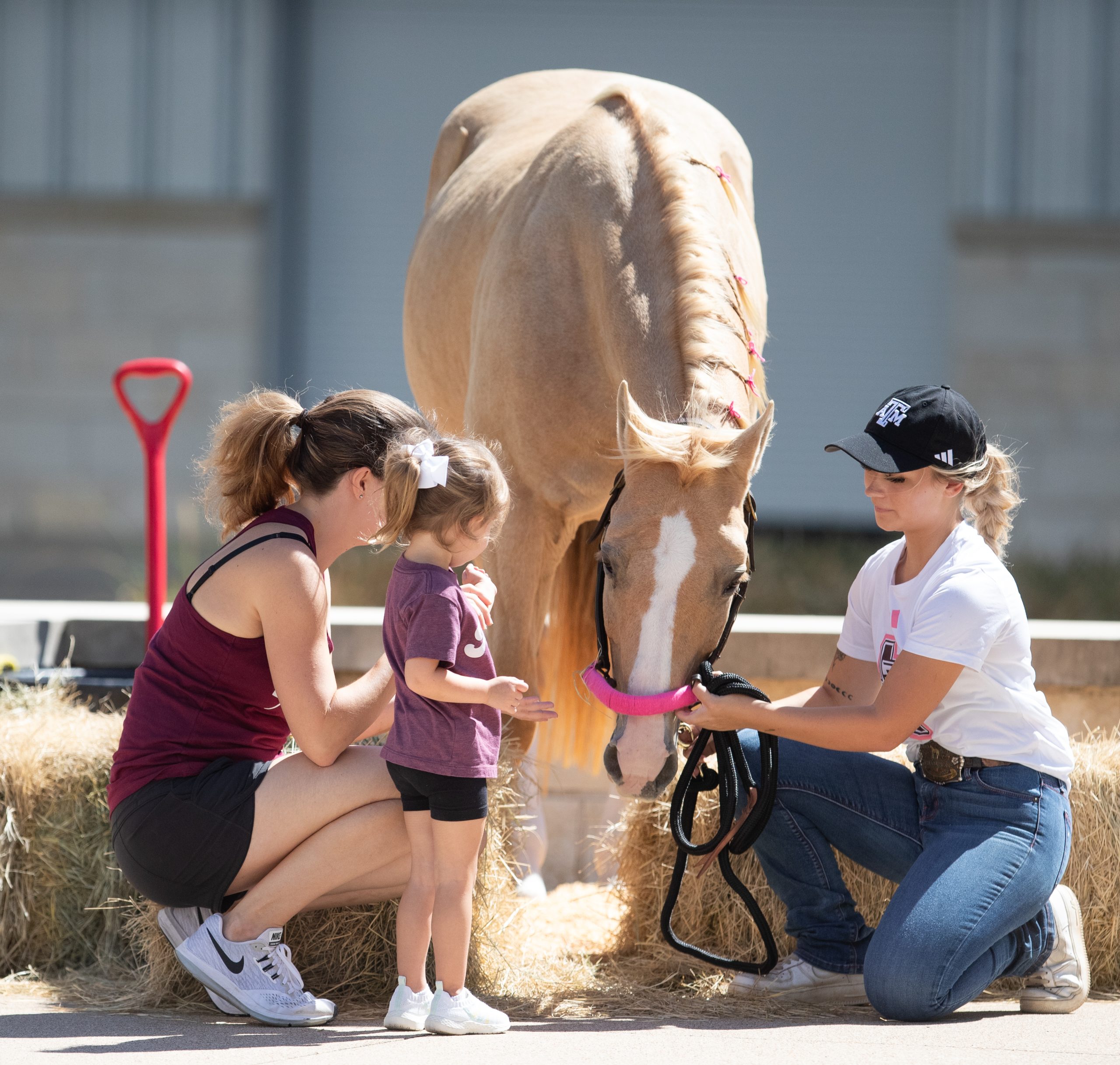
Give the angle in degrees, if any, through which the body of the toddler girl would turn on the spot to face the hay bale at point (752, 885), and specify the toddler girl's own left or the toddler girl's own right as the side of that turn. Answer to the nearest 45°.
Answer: approximately 45° to the toddler girl's own left

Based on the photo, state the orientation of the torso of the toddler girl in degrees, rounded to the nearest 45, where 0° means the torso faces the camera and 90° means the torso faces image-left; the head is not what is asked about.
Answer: approximately 270°

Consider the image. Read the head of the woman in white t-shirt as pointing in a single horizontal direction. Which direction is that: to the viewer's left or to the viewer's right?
to the viewer's left

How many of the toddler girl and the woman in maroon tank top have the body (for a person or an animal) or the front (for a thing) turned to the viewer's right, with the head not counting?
2

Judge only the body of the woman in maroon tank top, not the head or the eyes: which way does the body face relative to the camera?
to the viewer's right

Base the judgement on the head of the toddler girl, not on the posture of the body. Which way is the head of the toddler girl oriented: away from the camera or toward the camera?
away from the camera
